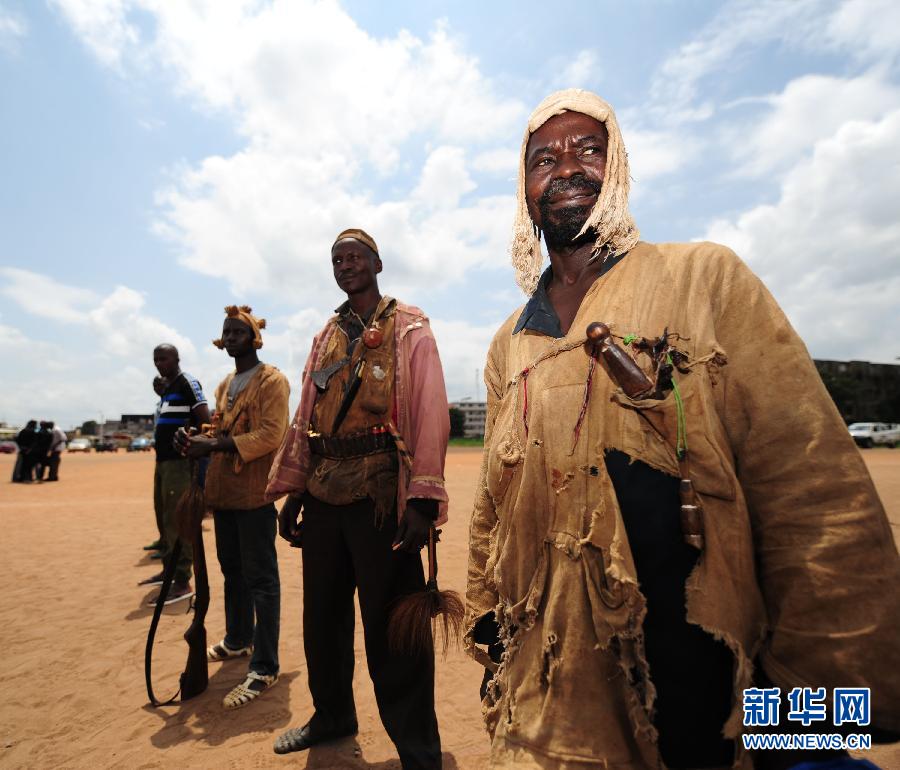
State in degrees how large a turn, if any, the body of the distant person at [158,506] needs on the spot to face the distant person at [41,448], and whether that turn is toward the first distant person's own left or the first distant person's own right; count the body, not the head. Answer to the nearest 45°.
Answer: approximately 90° to the first distant person's own right

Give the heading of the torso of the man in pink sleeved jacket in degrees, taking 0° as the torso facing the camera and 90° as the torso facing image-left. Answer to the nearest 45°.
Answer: approximately 45°

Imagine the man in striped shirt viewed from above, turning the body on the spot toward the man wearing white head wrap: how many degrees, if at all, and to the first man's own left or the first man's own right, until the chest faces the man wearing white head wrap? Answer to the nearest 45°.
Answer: approximately 45° to the first man's own left

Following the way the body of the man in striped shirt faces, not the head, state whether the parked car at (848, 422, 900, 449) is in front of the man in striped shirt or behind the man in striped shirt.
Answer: behind

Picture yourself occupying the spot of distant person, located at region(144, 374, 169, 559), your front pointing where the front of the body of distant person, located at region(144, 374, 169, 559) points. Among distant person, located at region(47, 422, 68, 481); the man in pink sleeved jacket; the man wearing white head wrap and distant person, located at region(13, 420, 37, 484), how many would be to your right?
2

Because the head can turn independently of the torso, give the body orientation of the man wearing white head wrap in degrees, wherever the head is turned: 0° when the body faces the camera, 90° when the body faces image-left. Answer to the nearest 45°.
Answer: approximately 45°

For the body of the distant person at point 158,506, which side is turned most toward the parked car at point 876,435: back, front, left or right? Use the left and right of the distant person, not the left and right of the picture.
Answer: back

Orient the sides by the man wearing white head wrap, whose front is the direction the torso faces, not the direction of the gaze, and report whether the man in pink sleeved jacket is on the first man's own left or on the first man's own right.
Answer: on the first man's own right

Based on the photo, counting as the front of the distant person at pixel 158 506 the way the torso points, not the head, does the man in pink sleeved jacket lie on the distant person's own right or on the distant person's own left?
on the distant person's own left
